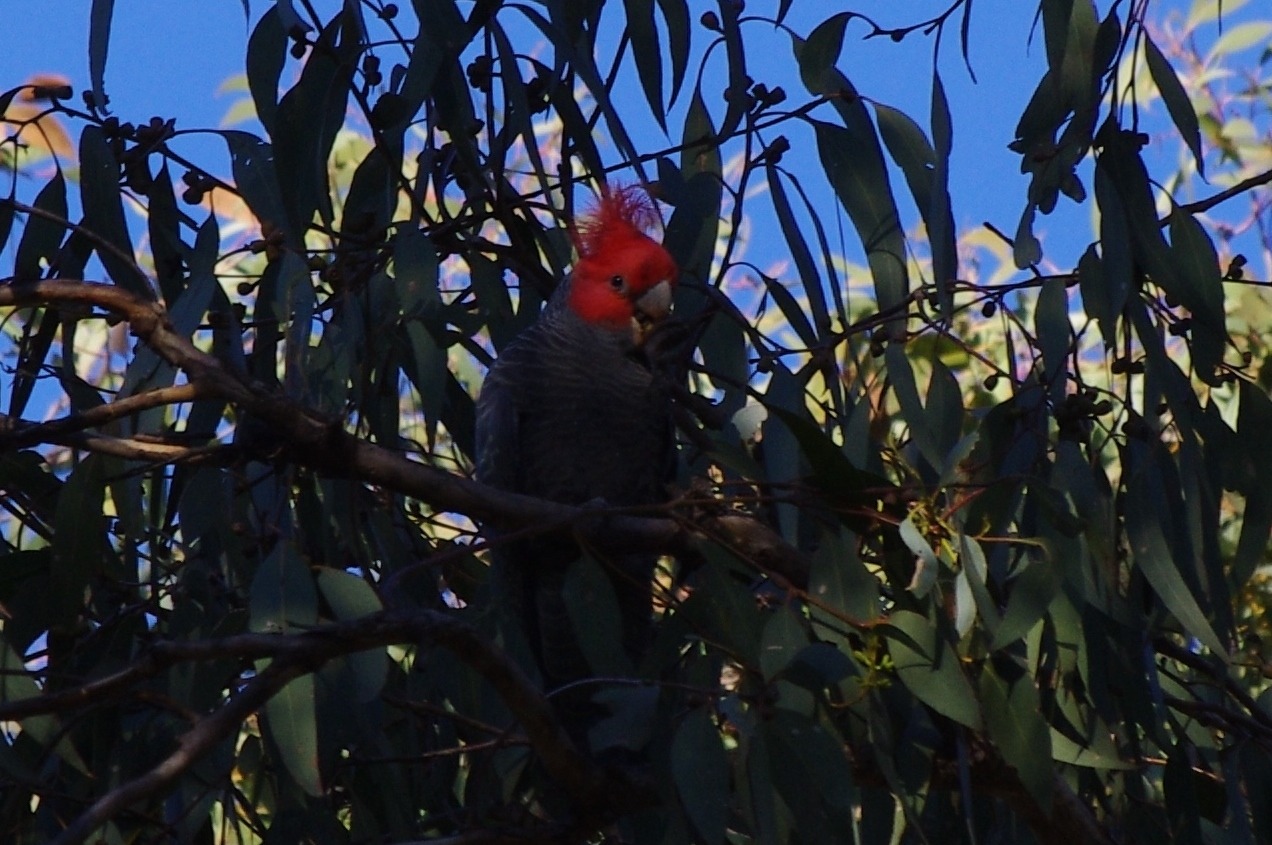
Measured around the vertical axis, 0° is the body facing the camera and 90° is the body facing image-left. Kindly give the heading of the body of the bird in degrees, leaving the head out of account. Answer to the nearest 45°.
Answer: approximately 315°
